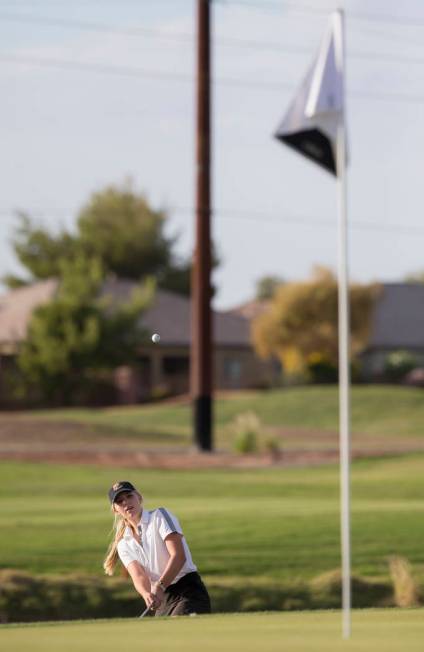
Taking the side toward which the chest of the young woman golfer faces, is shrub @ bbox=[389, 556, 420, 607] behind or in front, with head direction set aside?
behind

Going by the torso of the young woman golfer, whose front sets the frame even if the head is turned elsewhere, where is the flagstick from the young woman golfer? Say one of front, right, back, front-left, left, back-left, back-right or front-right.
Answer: left

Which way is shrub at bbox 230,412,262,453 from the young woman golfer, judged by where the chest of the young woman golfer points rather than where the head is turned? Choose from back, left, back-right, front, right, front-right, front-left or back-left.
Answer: back-right

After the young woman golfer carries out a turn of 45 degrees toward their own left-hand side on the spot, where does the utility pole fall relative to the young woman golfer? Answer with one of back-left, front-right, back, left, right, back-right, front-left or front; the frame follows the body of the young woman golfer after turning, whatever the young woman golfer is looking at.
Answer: back

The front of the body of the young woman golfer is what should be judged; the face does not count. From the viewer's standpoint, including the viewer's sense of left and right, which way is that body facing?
facing the viewer and to the left of the viewer
